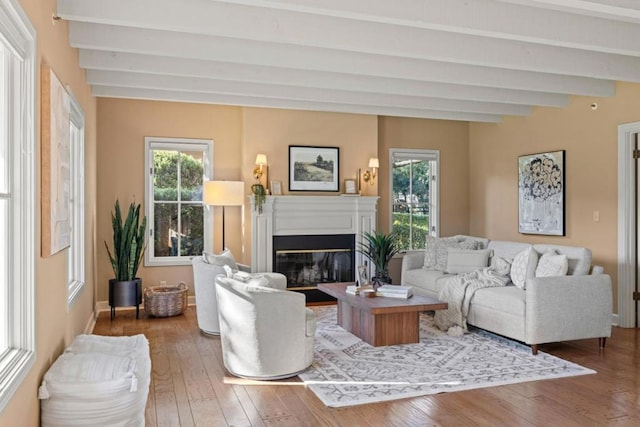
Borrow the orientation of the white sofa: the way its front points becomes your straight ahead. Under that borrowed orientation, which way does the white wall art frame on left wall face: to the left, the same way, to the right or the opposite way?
the opposite way

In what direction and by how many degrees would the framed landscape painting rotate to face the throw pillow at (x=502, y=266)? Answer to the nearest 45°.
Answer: approximately 45° to its left

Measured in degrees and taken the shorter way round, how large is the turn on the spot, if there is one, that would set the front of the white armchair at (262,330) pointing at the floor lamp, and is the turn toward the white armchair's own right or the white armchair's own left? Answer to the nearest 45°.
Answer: approximately 45° to the white armchair's own left

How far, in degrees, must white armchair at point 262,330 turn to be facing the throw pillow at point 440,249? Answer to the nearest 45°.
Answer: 0° — it already faces it

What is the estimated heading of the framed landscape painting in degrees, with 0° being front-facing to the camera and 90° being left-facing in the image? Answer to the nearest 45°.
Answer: approximately 0°

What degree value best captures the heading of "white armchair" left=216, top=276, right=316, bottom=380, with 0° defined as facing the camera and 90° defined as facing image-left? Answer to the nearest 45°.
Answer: approximately 225°

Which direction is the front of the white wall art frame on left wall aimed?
to the viewer's right

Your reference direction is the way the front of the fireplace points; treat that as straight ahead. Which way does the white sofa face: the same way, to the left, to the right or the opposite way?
to the right

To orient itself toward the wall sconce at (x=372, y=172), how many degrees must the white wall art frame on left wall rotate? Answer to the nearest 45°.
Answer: approximately 45° to its left

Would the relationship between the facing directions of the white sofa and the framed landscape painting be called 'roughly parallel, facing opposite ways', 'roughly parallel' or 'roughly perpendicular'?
roughly perpendicular
